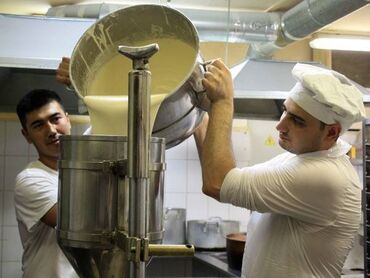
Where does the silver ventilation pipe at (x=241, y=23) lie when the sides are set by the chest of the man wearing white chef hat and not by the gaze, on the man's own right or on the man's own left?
on the man's own right

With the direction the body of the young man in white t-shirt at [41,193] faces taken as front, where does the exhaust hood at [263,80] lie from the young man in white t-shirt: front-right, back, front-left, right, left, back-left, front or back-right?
left

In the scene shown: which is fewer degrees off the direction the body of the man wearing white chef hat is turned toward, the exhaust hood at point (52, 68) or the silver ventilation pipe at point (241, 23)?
the exhaust hood

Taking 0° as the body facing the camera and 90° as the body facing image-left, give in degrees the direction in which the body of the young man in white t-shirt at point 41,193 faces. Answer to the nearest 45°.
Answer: approximately 315°

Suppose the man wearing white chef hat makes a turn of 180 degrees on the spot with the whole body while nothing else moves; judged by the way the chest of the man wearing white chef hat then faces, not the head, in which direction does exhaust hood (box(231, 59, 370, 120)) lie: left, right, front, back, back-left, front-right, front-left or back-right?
left

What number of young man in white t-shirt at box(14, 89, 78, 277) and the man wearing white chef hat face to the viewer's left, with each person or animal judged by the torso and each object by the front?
1

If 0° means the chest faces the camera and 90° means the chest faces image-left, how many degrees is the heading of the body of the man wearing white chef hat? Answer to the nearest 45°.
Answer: approximately 90°
